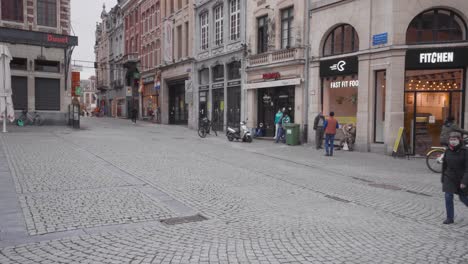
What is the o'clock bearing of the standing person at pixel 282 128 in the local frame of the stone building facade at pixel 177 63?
The standing person is roughly at 10 o'clock from the stone building facade.

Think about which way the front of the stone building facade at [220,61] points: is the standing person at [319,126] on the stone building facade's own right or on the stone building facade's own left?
on the stone building facade's own left

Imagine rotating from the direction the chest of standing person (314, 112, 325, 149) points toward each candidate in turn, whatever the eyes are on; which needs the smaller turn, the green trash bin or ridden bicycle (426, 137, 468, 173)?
the ridden bicycle

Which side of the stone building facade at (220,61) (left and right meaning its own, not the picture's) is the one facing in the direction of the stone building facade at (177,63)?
right

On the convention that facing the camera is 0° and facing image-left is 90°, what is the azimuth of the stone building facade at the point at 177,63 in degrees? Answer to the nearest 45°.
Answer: approximately 45°
